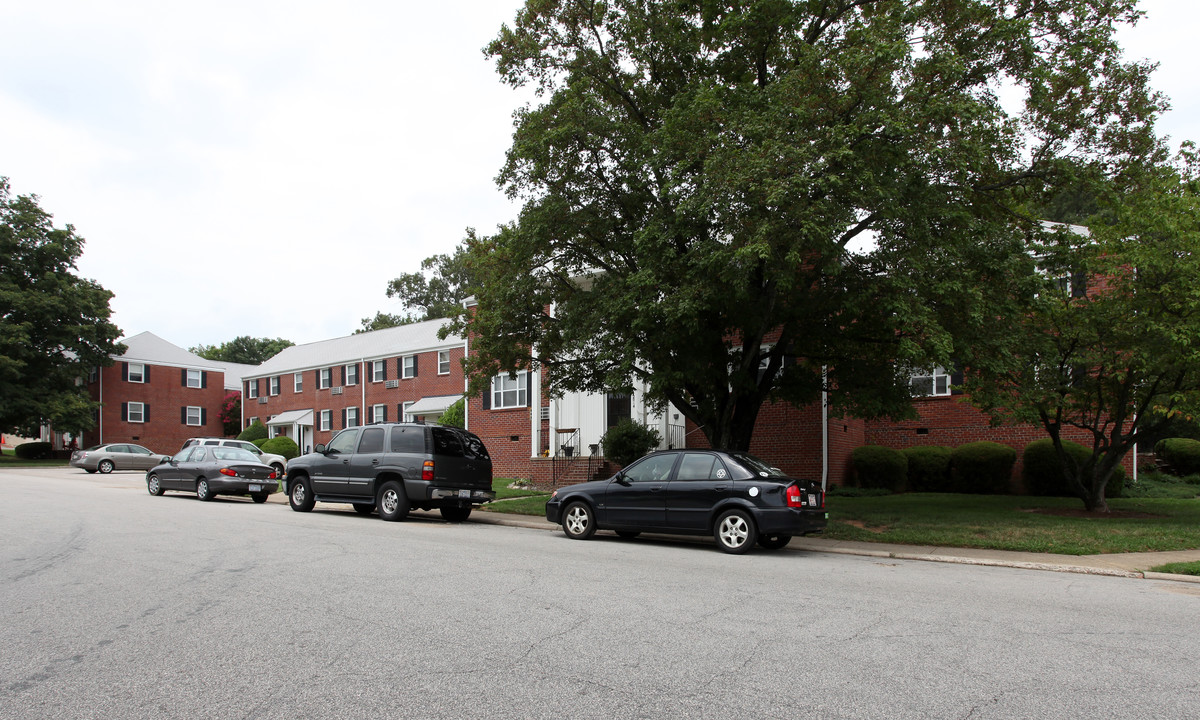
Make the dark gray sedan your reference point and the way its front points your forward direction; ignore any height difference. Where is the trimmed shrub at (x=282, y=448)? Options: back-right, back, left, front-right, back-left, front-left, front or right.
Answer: front-right

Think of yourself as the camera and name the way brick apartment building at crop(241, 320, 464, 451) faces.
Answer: facing the viewer and to the left of the viewer

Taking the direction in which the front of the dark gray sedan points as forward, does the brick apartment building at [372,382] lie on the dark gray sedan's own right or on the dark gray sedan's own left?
on the dark gray sedan's own right

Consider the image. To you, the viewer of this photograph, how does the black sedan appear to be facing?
facing away from the viewer and to the left of the viewer

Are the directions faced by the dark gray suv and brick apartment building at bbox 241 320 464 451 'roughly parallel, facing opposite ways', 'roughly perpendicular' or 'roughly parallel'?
roughly perpendicular

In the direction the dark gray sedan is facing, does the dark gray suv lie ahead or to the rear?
to the rear

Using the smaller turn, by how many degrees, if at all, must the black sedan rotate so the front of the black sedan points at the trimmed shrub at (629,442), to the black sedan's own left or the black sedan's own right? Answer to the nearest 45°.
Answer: approximately 45° to the black sedan's own right

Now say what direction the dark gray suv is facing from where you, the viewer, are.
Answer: facing away from the viewer and to the left of the viewer

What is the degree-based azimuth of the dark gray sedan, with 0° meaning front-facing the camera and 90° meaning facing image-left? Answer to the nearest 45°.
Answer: approximately 135°
